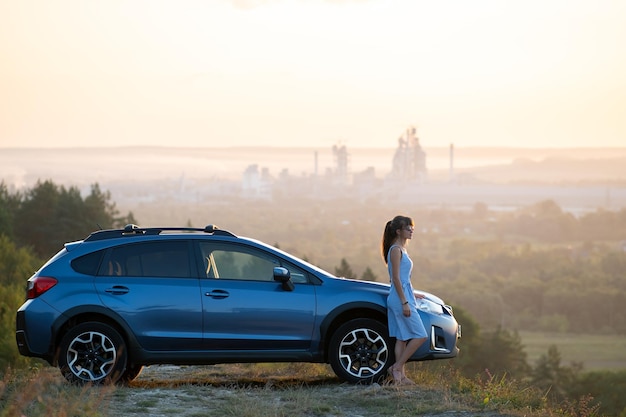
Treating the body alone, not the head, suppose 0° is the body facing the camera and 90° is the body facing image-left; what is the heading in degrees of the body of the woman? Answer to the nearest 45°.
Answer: approximately 270°

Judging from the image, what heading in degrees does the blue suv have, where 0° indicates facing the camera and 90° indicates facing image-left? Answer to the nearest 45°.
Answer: approximately 270°

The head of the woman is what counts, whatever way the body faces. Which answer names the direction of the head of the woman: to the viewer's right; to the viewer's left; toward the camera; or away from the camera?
to the viewer's right

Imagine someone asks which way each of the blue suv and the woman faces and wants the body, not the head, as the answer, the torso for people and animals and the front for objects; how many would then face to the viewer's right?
2

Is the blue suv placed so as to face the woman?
yes

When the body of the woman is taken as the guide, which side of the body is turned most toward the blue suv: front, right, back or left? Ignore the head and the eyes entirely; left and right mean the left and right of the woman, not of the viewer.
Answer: back
